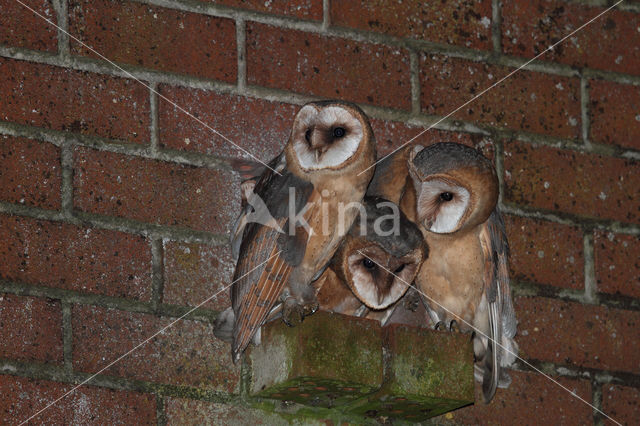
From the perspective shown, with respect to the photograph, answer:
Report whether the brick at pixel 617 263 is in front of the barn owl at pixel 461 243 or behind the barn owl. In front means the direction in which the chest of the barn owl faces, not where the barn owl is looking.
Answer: behind

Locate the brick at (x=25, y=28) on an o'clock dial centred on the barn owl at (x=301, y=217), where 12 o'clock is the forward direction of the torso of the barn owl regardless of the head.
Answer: The brick is roughly at 5 o'clock from the barn owl.

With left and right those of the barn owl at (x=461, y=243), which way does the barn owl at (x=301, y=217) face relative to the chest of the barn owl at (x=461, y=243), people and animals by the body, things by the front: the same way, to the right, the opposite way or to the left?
to the left

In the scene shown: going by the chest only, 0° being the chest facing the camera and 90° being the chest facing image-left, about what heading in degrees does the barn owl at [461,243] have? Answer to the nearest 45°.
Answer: approximately 45°

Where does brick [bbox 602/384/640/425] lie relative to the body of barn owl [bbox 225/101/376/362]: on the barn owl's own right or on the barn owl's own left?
on the barn owl's own left
